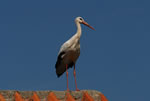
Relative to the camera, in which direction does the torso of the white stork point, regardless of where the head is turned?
to the viewer's right
